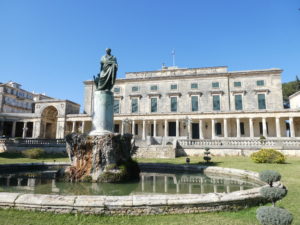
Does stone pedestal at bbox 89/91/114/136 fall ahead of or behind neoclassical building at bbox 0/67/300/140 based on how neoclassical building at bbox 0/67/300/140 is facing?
ahead

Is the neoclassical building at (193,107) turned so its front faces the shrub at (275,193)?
yes

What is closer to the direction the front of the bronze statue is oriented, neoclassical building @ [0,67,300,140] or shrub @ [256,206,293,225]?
the shrub

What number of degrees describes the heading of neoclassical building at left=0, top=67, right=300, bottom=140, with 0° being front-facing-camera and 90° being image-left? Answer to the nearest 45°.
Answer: approximately 0°

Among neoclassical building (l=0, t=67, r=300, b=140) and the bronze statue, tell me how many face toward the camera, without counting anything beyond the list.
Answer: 2

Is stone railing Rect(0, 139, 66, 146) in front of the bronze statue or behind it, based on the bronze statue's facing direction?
behind

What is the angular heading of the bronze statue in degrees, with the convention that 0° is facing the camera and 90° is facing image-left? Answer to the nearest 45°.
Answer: approximately 0°

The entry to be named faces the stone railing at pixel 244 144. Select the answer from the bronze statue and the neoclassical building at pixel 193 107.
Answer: the neoclassical building

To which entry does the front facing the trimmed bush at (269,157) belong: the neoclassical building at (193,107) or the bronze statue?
the neoclassical building

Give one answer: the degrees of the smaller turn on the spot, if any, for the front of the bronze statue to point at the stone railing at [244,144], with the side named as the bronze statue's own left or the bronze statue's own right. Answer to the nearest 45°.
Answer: approximately 135° to the bronze statue's own left

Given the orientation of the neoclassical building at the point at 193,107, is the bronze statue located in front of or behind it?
in front

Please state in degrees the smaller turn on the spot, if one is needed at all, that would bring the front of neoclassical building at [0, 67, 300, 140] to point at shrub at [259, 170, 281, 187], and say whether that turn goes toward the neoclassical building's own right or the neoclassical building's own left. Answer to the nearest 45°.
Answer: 0° — it already faces it
